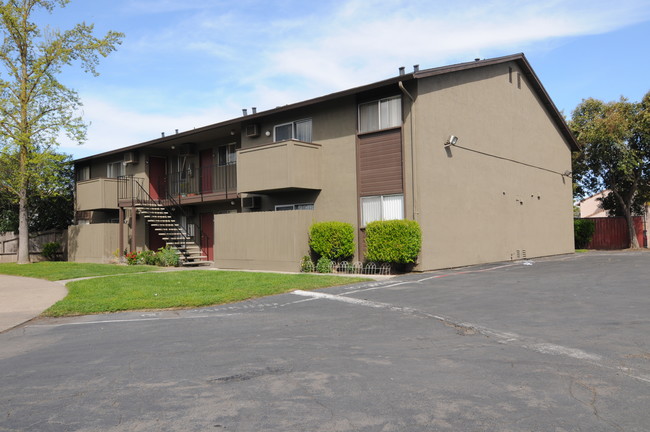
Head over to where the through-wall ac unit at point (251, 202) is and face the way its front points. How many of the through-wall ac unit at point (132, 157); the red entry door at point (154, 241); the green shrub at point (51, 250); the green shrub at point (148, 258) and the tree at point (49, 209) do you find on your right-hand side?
5

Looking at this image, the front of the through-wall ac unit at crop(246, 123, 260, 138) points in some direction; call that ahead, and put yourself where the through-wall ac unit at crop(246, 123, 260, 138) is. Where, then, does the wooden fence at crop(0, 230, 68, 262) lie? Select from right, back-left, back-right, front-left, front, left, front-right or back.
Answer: right

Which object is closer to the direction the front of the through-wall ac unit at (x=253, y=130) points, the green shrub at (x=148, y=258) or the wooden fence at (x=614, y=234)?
the green shrub

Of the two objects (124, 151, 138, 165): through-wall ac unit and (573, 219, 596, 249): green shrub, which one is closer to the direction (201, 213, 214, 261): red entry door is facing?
the through-wall ac unit

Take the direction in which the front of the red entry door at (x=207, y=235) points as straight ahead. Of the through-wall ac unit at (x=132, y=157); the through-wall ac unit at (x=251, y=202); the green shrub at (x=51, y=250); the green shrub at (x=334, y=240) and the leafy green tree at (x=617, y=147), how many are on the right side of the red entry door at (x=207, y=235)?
2

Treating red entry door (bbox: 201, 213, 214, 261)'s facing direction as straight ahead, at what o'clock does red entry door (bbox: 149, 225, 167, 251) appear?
red entry door (bbox: 149, 225, 167, 251) is roughly at 3 o'clock from red entry door (bbox: 201, 213, 214, 261).

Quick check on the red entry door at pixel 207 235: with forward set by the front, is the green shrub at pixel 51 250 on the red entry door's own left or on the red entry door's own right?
on the red entry door's own right

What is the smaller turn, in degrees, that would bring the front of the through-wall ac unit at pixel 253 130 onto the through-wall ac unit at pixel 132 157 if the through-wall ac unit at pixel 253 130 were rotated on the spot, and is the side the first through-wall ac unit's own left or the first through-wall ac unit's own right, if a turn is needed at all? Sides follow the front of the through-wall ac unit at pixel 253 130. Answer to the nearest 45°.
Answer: approximately 90° to the first through-wall ac unit's own right

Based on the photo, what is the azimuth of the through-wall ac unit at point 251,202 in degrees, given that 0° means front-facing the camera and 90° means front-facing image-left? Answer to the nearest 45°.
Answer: approximately 45°

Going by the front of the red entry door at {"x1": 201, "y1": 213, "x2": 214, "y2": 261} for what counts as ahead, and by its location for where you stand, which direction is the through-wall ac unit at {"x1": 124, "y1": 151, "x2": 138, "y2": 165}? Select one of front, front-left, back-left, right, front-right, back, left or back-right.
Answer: right

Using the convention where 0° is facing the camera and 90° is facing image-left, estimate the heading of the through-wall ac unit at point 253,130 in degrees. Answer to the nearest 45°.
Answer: approximately 45°

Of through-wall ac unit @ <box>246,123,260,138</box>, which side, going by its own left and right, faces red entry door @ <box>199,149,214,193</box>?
right

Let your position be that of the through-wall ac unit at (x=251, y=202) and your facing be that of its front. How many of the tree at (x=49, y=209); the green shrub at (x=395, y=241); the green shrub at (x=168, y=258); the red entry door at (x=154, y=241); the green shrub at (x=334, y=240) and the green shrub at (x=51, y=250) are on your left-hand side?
2

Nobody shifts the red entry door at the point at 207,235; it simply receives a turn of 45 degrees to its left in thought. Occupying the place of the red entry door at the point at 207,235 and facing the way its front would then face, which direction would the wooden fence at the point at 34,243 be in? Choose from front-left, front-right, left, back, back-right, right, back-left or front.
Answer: back-right
